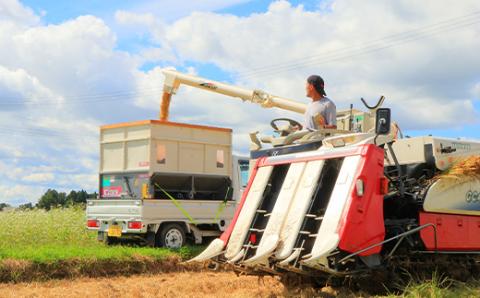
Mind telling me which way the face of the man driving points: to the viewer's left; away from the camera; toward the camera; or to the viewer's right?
to the viewer's left

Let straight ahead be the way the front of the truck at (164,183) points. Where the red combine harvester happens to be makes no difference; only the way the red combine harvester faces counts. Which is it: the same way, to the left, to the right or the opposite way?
the opposite way

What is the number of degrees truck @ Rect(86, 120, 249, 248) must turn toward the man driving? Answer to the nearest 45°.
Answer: approximately 135° to its right

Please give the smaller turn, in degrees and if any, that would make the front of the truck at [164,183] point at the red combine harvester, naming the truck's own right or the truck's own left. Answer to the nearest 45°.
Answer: approximately 135° to the truck's own right

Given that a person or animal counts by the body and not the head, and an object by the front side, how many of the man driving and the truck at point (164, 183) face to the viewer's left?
1

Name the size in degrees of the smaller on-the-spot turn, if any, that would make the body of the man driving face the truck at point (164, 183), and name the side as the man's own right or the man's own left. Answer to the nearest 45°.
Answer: approximately 45° to the man's own right

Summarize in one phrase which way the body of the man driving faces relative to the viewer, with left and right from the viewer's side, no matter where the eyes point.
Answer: facing to the left of the viewer

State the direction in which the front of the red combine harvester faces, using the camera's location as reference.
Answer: facing the viewer and to the left of the viewer

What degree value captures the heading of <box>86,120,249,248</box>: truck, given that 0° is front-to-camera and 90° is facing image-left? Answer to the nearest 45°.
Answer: approximately 225°
